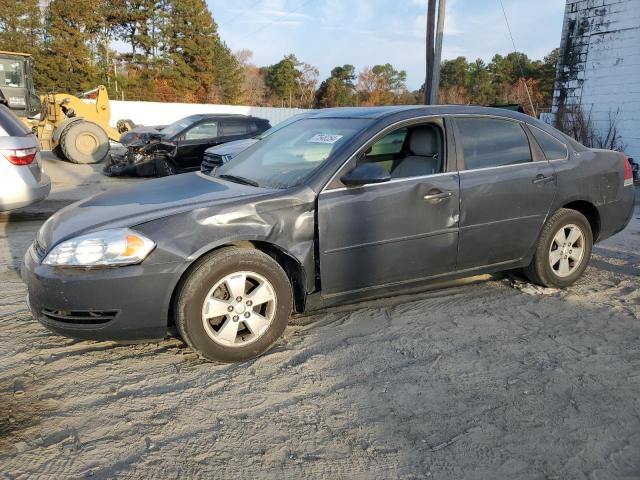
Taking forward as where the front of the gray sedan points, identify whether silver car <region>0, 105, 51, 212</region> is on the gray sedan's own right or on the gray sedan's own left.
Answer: on the gray sedan's own right

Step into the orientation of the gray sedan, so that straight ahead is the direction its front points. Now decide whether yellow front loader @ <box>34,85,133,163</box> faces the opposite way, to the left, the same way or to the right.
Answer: the opposite way

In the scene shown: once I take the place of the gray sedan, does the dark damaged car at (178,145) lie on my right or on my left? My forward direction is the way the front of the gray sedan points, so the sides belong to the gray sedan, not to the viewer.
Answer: on my right

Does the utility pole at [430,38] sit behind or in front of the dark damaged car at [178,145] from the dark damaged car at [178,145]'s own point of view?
behind

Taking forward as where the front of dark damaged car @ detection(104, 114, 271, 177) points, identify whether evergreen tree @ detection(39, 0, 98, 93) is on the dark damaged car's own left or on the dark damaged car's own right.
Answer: on the dark damaged car's own right

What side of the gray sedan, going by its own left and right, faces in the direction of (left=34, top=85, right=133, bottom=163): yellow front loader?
right

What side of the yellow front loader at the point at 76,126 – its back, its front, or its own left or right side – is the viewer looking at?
right

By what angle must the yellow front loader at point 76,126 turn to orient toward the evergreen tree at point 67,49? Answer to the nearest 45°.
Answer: approximately 90° to its left

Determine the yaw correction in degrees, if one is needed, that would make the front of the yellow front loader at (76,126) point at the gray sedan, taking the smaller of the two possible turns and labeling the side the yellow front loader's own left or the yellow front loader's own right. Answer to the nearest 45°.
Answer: approximately 90° to the yellow front loader's own right

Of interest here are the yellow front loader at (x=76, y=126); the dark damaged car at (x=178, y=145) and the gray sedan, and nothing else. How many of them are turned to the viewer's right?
1
